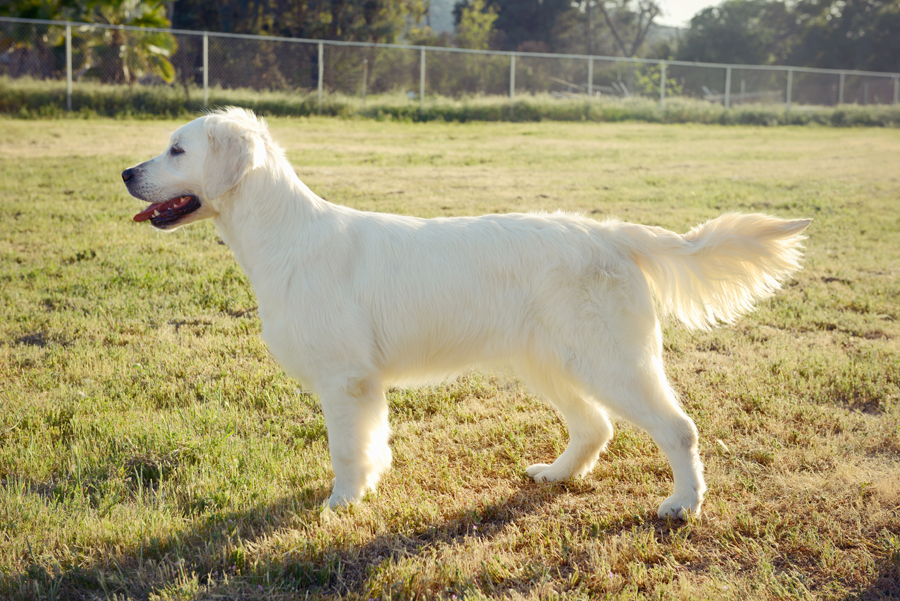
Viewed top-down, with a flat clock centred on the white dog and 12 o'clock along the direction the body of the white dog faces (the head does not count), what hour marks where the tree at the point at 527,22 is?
The tree is roughly at 3 o'clock from the white dog.

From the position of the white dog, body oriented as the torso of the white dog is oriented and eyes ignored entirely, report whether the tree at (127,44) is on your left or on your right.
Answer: on your right

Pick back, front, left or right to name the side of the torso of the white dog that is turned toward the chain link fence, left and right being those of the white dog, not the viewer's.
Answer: right

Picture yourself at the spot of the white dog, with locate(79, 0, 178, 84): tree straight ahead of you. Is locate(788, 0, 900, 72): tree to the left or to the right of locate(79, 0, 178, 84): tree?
right

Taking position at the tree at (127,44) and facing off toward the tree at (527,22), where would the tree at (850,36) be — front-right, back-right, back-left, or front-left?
front-right

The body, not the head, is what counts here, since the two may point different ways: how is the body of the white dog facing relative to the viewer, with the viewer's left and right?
facing to the left of the viewer

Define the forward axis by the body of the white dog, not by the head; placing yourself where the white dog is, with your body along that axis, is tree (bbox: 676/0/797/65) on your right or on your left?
on your right
